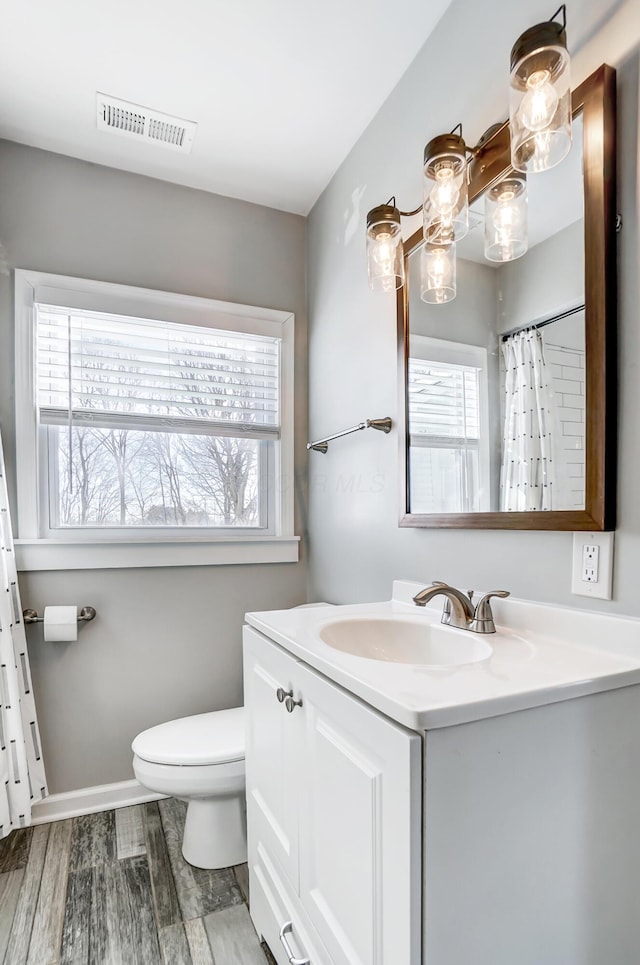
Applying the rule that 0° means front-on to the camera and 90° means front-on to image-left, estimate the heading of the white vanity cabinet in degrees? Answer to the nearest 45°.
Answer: approximately 45°

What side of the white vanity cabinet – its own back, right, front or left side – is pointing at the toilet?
right

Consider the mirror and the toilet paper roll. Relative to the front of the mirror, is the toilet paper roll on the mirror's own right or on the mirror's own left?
on the mirror's own right
